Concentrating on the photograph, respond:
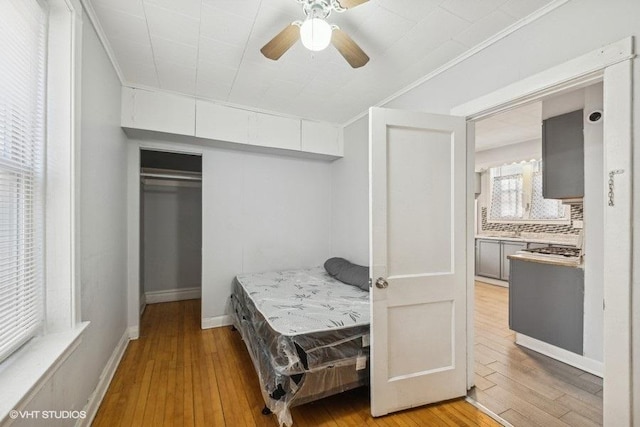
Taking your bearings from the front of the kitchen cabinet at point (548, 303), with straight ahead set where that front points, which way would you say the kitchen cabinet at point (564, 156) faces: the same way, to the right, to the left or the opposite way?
the same way

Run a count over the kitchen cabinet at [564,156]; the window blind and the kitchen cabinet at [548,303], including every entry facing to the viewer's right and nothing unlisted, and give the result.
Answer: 1

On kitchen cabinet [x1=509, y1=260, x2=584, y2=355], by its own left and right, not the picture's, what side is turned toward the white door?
front

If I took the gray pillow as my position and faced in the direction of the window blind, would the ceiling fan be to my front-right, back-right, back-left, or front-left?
front-left

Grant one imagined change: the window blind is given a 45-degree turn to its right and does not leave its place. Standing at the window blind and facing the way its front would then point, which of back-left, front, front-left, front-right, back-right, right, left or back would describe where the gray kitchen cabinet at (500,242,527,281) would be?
front-left

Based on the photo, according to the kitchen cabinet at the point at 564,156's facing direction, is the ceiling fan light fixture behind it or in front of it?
in front

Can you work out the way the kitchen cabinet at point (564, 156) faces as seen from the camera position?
facing the viewer and to the left of the viewer

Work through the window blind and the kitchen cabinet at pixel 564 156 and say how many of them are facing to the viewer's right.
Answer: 1

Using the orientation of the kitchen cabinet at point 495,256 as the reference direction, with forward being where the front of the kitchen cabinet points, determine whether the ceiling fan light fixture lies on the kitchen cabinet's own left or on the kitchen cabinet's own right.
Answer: on the kitchen cabinet's own right

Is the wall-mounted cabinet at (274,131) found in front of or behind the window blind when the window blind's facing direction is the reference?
in front

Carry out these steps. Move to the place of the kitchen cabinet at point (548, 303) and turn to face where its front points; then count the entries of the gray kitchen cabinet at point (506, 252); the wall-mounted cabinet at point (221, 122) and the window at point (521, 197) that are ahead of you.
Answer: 1

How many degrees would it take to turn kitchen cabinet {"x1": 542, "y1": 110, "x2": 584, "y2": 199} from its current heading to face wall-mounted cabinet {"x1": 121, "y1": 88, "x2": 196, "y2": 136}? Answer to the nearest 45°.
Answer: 0° — it already faces it

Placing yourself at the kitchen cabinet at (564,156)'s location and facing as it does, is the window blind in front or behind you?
in front

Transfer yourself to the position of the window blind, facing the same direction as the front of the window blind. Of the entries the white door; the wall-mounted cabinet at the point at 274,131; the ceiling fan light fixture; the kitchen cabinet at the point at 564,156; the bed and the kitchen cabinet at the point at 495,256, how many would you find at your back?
0

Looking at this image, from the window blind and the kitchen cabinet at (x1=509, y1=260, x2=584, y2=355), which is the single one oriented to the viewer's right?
the window blind

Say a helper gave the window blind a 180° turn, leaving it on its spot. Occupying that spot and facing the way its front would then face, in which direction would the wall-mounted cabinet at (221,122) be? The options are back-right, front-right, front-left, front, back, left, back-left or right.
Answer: back-right

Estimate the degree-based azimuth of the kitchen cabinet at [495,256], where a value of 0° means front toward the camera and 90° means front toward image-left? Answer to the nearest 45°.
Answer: approximately 315°
